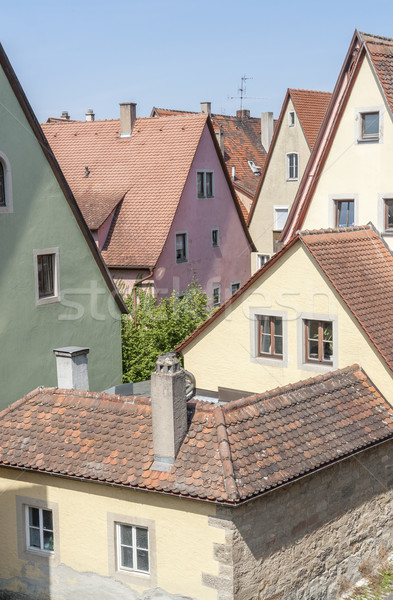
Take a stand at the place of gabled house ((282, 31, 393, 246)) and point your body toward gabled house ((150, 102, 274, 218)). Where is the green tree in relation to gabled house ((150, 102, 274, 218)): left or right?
left

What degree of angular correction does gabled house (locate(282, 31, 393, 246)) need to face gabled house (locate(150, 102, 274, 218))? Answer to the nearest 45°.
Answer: approximately 135° to its right

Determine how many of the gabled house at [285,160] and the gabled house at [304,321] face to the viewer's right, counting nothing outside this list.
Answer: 0

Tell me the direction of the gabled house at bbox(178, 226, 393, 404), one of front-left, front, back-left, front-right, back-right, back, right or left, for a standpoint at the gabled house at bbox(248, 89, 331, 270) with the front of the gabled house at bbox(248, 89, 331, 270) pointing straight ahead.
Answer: front-left

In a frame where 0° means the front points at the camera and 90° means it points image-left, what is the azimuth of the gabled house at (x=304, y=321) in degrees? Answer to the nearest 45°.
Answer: approximately 45°

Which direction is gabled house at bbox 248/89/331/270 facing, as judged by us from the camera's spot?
facing the viewer and to the left of the viewer

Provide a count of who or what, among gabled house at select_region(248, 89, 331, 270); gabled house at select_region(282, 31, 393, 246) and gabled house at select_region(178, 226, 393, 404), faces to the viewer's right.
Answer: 0

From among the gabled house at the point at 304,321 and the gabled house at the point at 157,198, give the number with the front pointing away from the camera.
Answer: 0

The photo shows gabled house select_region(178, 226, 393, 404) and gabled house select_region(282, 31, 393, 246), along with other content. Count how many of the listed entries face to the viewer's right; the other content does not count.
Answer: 0

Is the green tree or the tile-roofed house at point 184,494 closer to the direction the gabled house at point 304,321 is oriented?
the tile-roofed house

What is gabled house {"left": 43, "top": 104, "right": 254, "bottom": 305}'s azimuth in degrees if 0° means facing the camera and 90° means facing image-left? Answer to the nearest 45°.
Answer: approximately 315°

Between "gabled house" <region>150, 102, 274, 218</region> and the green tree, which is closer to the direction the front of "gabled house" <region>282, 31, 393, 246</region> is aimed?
the green tree

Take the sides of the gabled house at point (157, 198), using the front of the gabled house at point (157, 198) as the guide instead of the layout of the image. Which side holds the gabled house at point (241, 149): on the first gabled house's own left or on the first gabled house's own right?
on the first gabled house's own left
